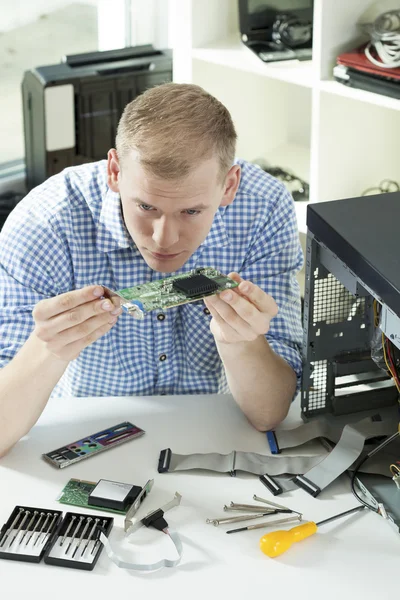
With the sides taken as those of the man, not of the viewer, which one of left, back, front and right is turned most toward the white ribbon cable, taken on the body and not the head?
front

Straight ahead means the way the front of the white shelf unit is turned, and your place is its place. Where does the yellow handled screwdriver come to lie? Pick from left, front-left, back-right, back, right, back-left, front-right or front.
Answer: front-left

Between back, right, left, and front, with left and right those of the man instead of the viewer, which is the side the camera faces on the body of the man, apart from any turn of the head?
front

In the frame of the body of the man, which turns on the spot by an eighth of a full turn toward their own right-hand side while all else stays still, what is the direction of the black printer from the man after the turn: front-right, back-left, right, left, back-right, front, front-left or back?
back-right

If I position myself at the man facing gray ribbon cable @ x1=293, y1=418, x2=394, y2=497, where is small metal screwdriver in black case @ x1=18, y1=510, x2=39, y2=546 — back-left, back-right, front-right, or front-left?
front-right

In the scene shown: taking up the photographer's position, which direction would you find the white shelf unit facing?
facing the viewer and to the left of the viewer

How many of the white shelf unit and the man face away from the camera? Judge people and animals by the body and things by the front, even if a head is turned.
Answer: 0

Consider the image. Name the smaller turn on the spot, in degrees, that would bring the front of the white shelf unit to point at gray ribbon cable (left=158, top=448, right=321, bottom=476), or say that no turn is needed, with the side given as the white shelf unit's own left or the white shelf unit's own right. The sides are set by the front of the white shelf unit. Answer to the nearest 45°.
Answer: approximately 45° to the white shelf unit's own left

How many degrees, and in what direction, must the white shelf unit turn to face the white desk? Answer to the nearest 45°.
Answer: approximately 45° to its left

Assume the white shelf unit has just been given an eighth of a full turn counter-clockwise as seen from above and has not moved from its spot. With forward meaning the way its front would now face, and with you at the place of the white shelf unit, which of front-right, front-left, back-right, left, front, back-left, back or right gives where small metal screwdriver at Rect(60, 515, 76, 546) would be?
front

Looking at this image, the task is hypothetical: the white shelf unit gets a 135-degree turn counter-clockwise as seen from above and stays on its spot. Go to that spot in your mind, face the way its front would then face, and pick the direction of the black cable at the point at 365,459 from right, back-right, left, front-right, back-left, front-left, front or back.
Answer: right

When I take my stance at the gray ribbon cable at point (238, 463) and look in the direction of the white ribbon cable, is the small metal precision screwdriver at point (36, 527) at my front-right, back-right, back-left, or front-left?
front-right
